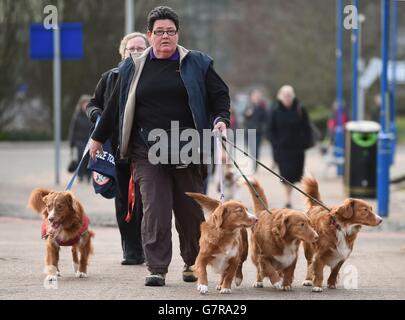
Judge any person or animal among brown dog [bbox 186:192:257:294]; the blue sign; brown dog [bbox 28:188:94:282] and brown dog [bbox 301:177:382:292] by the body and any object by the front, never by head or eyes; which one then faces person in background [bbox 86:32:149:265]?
the blue sign

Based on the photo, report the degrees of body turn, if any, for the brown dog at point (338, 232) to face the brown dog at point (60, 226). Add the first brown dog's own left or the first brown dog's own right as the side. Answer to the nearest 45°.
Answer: approximately 135° to the first brown dog's own right

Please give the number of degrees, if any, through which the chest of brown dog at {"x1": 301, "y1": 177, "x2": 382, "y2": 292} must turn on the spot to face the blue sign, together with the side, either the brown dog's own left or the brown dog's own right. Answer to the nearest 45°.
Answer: approximately 180°

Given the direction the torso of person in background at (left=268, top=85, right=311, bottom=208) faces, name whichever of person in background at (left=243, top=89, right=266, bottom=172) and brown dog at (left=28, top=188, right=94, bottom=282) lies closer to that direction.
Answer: the brown dog

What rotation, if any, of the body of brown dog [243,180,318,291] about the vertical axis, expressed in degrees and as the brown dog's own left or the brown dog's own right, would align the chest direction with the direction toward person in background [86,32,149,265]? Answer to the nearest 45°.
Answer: approximately 180°

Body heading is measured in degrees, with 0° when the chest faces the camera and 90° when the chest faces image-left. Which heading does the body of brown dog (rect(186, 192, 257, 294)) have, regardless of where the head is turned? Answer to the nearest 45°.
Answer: approximately 0°

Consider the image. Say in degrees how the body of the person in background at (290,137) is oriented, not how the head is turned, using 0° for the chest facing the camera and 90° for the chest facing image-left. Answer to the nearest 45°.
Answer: approximately 0°

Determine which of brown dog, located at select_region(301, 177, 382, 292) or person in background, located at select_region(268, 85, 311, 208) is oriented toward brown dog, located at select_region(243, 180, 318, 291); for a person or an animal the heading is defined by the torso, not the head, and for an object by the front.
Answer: the person in background

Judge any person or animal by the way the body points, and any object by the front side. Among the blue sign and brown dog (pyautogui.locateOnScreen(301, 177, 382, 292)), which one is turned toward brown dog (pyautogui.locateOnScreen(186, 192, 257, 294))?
the blue sign
